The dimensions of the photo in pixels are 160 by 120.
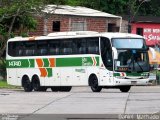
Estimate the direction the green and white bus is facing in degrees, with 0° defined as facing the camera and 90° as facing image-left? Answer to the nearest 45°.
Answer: approximately 315°
